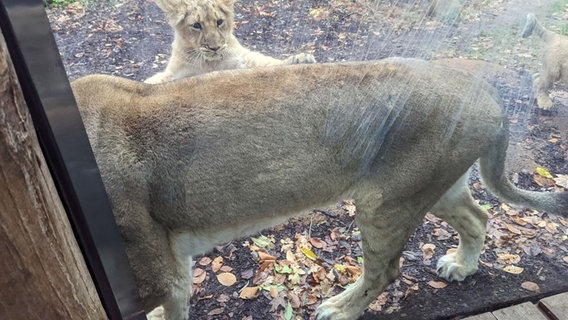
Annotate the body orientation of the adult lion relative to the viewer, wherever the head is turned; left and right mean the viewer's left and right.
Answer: facing to the left of the viewer

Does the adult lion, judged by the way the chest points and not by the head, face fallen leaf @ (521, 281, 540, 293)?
no

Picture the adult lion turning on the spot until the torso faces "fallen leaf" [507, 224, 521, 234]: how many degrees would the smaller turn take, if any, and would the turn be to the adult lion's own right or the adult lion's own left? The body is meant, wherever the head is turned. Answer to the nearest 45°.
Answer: approximately 135° to the adult lion's own right

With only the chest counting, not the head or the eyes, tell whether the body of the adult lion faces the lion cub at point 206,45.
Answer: no

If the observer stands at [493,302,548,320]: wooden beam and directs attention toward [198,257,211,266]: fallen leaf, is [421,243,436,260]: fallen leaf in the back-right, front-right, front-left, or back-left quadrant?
front-right

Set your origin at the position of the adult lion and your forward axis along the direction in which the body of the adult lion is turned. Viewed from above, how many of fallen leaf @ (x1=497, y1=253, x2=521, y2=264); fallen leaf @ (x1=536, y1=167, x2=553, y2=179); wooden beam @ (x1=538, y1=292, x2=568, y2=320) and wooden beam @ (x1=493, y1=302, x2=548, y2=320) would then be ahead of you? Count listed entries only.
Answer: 0

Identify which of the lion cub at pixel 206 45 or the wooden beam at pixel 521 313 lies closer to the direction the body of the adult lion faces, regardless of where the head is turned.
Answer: the lion cub

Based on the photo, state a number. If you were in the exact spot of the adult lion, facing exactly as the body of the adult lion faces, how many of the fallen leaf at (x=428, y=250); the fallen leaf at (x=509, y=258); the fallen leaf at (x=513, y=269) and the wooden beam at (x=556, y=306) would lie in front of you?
0

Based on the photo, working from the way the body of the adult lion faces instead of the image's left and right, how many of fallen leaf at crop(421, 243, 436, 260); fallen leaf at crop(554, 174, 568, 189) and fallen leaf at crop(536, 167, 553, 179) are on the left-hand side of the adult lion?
0

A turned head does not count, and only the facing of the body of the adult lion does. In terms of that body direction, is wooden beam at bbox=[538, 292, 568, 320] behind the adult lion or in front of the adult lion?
behind

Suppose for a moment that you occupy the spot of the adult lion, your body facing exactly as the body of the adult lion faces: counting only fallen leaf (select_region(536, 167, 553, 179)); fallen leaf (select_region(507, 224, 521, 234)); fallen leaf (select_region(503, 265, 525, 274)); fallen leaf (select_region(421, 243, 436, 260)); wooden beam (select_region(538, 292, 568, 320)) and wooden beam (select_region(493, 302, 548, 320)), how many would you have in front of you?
0

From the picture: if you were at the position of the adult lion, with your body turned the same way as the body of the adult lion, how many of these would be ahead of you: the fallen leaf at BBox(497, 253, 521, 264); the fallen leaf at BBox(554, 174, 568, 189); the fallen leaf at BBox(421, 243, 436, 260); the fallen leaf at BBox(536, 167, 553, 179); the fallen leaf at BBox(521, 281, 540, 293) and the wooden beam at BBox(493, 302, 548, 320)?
0

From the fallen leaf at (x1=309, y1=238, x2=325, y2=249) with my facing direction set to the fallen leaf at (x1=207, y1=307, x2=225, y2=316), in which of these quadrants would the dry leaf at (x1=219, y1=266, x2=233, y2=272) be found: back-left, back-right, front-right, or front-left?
front-right

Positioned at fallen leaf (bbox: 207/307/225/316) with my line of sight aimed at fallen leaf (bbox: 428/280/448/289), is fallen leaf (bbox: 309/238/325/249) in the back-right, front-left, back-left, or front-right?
front-left

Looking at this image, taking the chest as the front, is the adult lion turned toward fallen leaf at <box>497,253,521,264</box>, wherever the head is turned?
no
